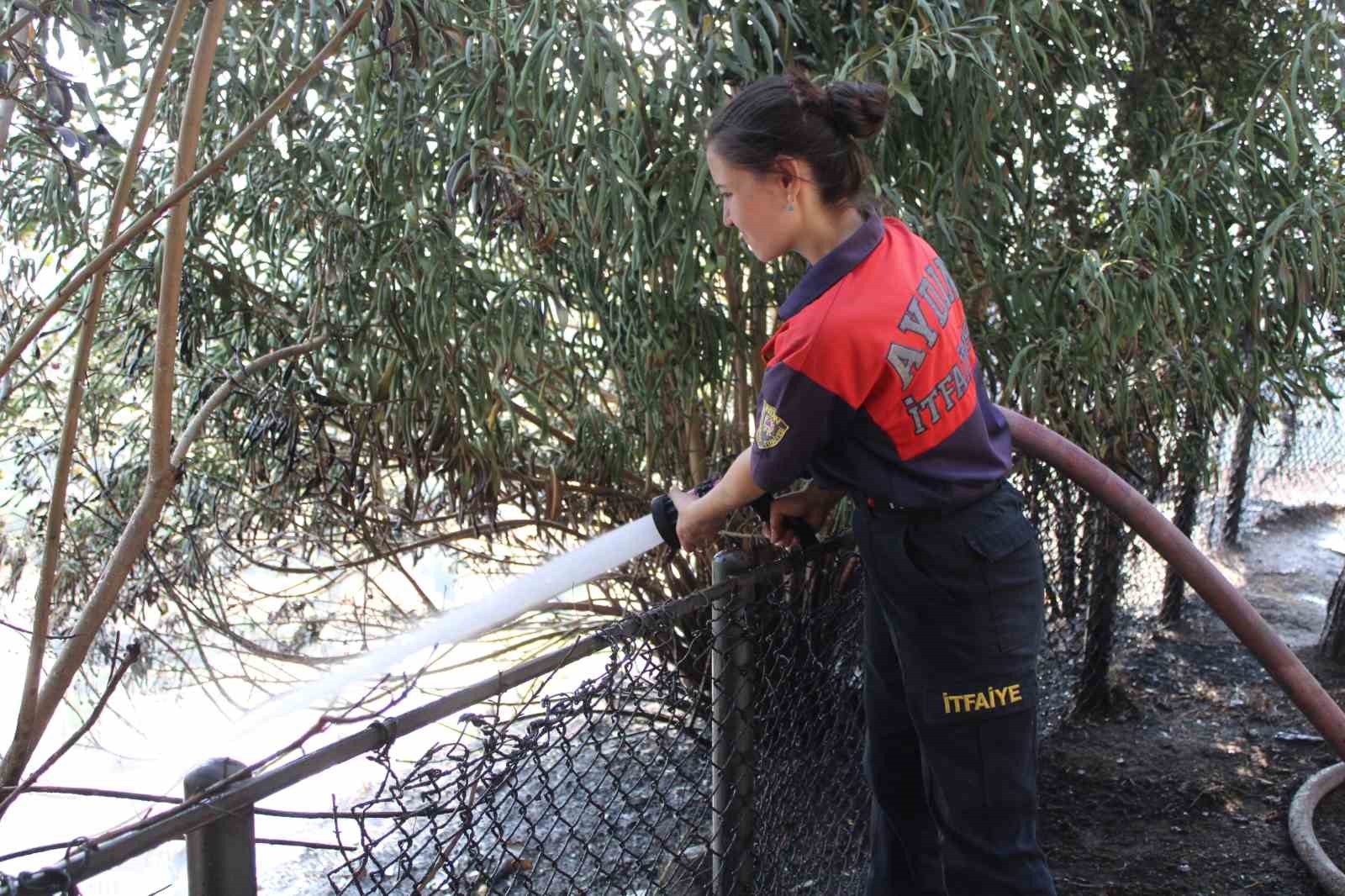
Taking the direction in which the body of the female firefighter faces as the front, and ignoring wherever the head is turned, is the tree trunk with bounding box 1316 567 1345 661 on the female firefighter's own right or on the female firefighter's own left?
on the female firefighter's own right

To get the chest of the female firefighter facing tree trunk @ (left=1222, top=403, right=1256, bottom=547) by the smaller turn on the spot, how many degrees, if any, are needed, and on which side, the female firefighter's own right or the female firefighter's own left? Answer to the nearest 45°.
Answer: approximately 90° to the female firefighter's own right

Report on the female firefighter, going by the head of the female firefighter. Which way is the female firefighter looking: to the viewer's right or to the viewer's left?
to the viewer's left

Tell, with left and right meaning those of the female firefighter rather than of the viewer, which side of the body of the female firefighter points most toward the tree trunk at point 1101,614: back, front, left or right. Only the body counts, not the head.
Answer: right

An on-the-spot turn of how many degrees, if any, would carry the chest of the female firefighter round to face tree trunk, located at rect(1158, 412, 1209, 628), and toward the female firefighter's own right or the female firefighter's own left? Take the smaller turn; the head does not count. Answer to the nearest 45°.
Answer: approximately 90° to the female firefighter's own right

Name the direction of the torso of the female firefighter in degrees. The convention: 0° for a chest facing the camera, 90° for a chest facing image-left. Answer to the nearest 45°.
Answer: approximately 90°
